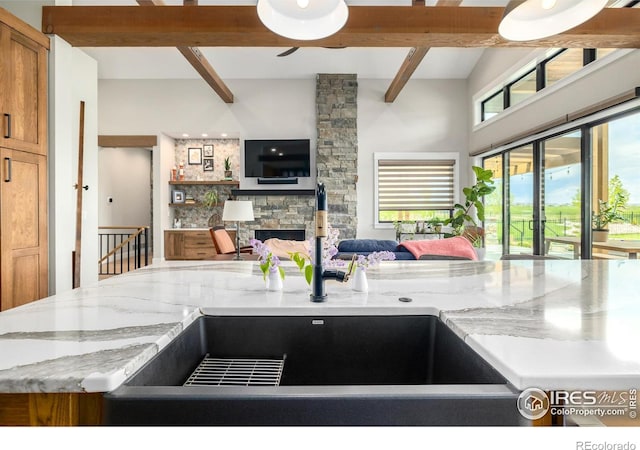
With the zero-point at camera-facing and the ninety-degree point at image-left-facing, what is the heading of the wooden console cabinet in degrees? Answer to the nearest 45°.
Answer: approximately 0°

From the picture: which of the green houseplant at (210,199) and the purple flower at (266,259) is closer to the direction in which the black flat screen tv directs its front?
the purple flower

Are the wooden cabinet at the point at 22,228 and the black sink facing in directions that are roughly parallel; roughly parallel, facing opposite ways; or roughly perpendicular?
roughly perpendicular

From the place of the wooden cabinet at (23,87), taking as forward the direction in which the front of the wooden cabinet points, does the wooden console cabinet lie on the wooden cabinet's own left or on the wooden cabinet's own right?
on the wooden cabinet's own left

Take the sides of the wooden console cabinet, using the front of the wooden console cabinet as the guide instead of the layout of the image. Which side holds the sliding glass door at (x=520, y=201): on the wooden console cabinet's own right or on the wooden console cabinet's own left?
on the wooden console cabinet's own left

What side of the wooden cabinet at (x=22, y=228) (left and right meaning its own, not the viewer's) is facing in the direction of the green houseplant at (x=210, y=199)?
left

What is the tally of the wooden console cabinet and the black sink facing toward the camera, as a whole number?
2

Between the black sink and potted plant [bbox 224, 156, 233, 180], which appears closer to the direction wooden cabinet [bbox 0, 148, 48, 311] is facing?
the black sink

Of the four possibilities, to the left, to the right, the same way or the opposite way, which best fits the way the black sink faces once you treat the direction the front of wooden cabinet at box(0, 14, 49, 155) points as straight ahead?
to the right
